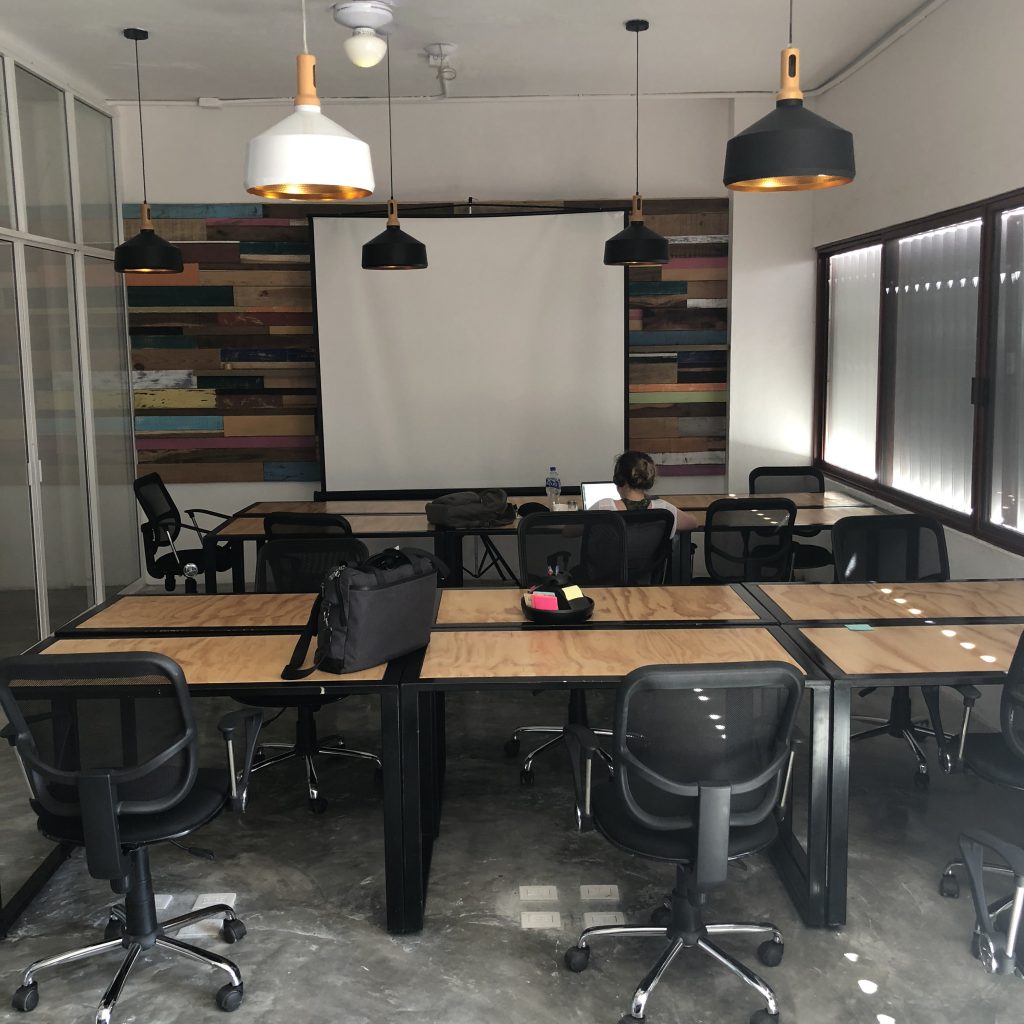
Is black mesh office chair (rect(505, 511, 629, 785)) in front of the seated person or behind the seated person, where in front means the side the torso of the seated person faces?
behind

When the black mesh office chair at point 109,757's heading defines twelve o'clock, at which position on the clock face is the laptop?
The laptop is roughly at 12 o'clock from the black mesh office chair.

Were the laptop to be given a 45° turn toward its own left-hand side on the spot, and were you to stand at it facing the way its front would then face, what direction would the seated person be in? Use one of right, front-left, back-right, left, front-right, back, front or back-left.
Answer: front-right

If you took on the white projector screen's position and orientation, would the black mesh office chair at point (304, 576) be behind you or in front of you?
in front

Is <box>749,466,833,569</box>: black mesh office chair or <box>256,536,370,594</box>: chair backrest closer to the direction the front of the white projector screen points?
the chair backrest

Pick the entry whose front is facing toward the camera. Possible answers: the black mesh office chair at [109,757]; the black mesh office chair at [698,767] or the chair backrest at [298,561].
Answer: the chair backrest

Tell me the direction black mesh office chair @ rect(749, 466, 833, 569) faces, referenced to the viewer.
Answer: facing the viewer

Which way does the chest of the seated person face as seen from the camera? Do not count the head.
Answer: away from the camera

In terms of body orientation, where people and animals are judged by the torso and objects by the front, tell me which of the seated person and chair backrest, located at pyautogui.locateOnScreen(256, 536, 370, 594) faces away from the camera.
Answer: the seated person

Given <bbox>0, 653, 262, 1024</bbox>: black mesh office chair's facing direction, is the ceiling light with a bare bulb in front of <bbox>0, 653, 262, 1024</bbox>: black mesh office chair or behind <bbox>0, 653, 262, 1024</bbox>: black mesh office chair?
in front

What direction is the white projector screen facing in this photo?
toward the camera

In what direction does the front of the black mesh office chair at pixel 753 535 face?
away from the camera

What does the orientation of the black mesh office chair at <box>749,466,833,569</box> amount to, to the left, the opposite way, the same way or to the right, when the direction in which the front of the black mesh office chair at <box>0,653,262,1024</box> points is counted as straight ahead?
the opposite way
